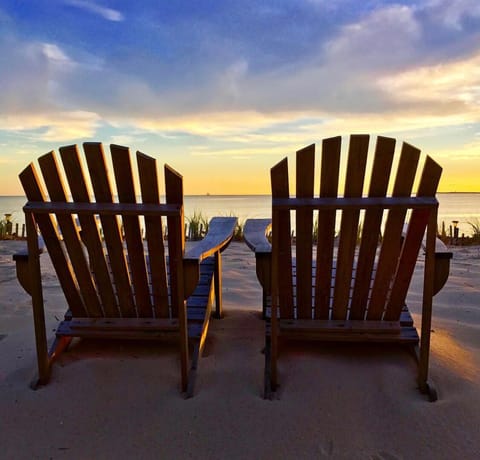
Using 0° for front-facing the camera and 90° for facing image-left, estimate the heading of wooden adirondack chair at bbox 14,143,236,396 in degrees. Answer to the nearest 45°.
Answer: approximately 225°

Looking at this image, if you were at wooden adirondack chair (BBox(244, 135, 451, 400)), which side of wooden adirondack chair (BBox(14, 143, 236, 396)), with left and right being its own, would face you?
right

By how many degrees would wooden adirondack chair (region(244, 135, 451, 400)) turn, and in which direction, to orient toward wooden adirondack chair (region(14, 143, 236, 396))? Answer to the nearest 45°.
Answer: approximately 90° to its left

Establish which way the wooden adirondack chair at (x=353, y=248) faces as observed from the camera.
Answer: facing away from the viewer
